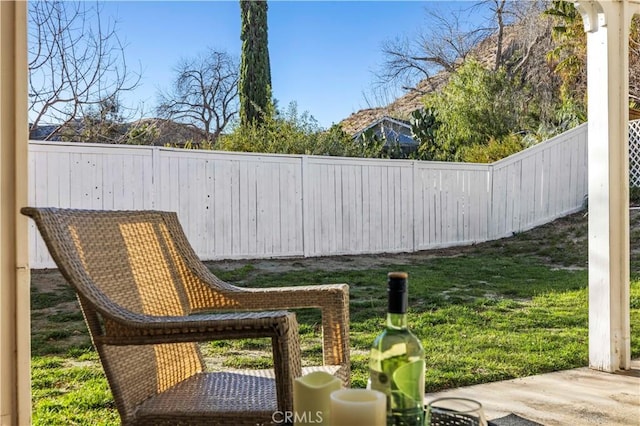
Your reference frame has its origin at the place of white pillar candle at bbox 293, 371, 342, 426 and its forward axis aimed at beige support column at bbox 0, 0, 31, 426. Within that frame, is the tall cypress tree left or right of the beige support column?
right

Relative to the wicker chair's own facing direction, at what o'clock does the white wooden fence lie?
The white wooden fence is roughly at 8 o'clock from the wicker chair.

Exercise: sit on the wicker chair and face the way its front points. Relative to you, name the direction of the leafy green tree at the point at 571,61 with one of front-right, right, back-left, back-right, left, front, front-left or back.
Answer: left

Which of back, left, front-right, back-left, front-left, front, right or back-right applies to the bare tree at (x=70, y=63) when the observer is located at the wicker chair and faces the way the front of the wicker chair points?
back-left

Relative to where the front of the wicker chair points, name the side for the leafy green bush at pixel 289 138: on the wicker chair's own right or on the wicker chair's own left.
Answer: on the wicker chair's own left

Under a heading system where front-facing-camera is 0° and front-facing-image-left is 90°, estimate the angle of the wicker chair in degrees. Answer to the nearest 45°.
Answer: approximately 315°

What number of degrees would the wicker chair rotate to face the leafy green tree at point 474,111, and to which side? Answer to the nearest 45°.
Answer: approximately 90° to its left

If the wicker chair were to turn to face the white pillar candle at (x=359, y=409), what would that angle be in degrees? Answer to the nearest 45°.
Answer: approximately 45° to its right

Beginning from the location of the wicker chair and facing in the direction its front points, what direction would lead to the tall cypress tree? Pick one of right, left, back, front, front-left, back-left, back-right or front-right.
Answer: back-left
